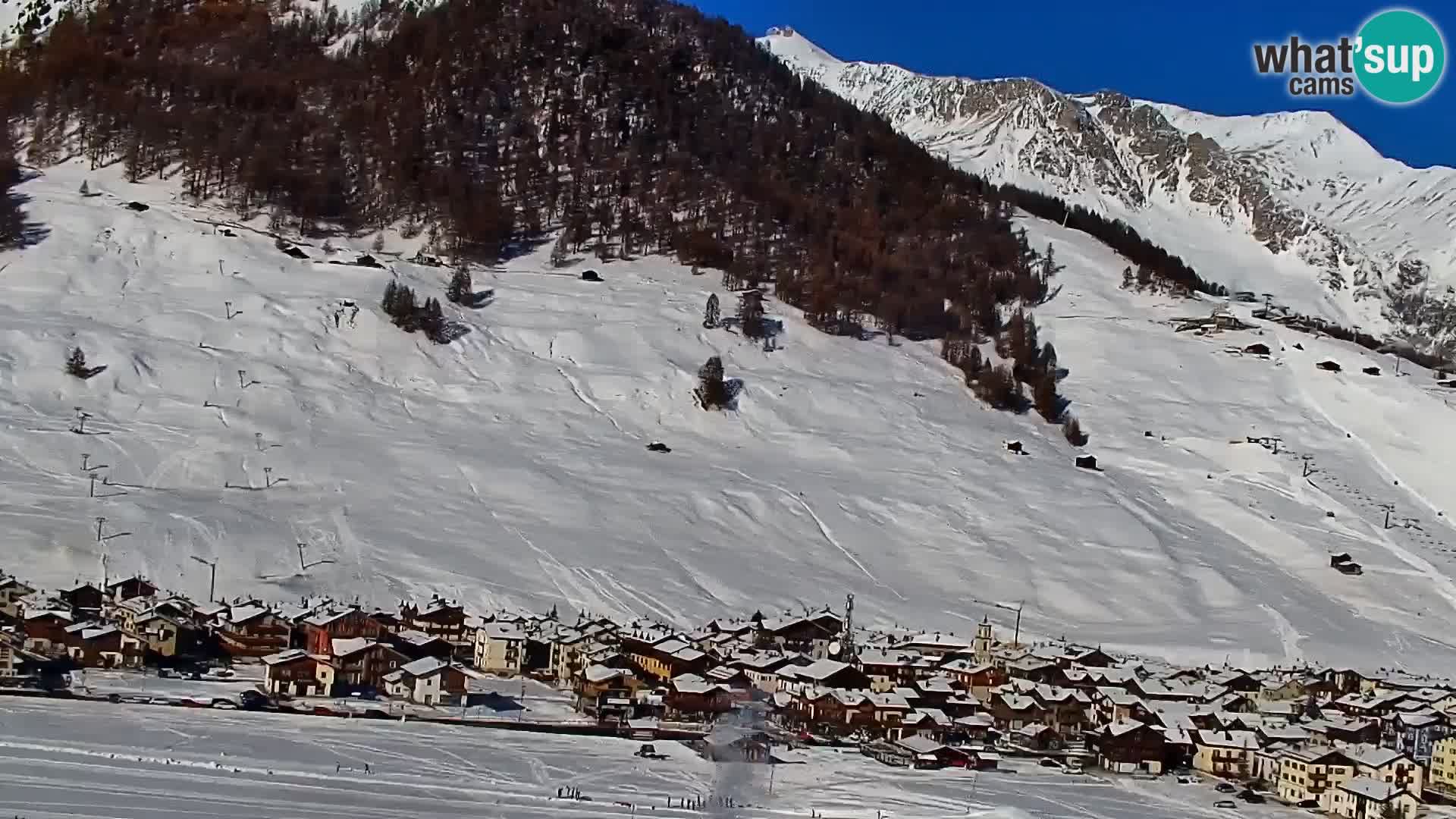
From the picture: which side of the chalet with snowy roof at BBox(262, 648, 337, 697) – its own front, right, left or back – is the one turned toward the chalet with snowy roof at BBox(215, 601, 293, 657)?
back

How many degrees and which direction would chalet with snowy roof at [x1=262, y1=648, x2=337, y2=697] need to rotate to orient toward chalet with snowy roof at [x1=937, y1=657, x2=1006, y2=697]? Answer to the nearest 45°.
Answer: approximately 90° to its left

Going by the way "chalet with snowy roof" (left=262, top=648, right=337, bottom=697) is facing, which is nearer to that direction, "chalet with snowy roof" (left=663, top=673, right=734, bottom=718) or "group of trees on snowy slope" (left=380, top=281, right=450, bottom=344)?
the chalet with snowy roof

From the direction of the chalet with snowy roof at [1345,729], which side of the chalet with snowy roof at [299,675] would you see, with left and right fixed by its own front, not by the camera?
left

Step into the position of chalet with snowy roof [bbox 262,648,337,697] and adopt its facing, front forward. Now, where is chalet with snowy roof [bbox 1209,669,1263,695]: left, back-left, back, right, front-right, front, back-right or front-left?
left

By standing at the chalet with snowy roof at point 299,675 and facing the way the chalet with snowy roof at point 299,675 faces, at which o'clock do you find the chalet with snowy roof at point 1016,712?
the chalet with snowy roof at point 1016,712 is roughly at 9 o'clock from the chalet with snowy roof at point 299,675.

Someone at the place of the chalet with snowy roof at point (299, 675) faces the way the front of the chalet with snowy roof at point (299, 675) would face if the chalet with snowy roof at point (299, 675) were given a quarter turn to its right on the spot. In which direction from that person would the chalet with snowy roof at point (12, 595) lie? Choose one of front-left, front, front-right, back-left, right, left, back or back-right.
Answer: front-right

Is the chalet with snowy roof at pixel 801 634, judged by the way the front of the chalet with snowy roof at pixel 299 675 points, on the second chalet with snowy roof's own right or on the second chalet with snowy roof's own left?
on the second chalet with snowy roof's own left

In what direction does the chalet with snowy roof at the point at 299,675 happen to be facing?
toward the camera

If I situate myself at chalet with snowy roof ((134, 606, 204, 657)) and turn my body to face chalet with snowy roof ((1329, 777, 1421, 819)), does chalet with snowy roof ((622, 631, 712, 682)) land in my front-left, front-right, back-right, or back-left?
front-left

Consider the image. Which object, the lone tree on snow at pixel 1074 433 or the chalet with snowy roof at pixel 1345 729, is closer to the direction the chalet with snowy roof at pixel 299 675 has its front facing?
the chalet with snowy roof

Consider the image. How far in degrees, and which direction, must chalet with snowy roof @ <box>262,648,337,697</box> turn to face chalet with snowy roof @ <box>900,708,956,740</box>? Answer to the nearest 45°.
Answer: approximately 90° to its left

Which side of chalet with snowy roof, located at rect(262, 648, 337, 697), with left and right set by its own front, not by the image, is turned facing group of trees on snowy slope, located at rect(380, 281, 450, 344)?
back
